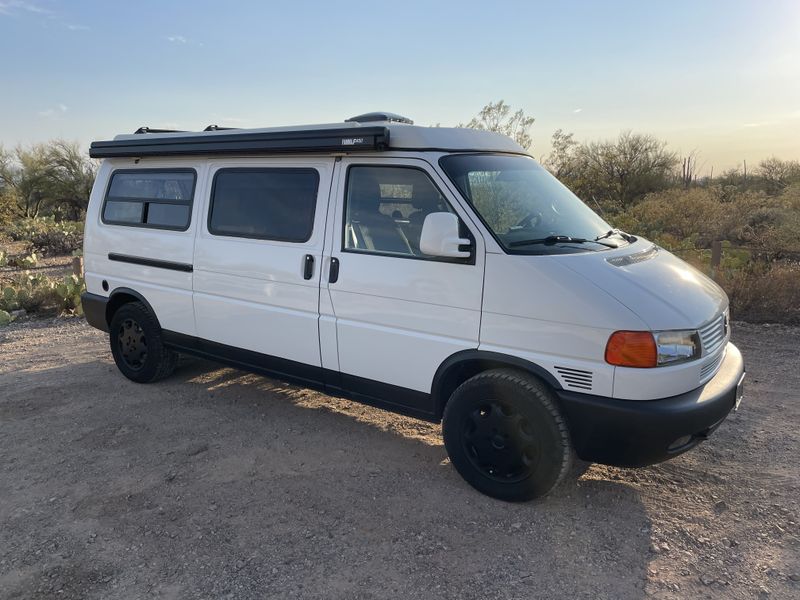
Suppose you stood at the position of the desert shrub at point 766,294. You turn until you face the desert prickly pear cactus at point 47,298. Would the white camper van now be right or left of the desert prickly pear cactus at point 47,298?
left

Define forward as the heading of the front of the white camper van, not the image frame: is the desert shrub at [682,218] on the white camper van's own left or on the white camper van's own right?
on the white camper van's own left

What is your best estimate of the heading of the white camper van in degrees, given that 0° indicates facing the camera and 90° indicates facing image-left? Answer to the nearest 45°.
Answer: approximately 315°

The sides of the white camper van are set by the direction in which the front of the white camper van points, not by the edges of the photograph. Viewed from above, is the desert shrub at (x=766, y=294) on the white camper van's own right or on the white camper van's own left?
on the white camper van's own left

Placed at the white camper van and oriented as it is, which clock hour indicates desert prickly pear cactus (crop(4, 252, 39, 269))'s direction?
The desert prickly pear cactus is roughly at 6 o'clock from the white camper van.

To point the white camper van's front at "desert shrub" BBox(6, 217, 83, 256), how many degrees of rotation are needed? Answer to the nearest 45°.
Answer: approximately 180°

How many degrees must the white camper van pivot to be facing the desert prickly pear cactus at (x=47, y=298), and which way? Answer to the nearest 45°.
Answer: approximately 180°

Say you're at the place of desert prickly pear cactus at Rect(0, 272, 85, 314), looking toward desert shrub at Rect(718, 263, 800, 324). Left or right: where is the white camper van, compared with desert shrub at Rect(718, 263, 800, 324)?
right
